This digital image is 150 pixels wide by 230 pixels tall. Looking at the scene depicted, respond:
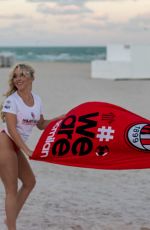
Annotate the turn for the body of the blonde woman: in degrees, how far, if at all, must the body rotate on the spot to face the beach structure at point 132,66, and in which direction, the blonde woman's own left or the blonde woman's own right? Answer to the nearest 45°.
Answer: approximately 135° to the blonde woman's own left

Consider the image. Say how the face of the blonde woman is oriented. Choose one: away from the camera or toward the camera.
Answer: toward the camera

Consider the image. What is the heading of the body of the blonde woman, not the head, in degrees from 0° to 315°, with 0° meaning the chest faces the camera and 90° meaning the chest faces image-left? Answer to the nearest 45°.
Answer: approximately 315°
